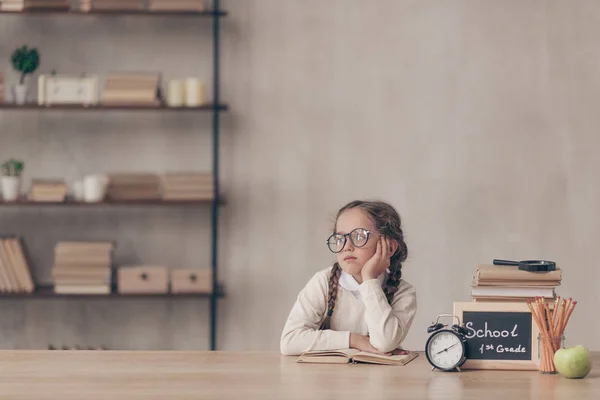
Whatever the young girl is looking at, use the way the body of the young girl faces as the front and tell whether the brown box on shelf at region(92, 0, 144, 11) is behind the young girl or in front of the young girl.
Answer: behind

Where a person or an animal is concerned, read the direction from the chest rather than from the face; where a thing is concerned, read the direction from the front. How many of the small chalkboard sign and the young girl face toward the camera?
2

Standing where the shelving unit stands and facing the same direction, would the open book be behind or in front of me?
in front

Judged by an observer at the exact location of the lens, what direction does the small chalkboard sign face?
facing the viewer

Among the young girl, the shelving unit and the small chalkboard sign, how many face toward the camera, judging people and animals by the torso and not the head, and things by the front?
3

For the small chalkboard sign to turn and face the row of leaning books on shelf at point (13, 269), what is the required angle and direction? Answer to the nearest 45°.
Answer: approximately 135° to its right

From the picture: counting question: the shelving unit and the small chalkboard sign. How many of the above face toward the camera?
2

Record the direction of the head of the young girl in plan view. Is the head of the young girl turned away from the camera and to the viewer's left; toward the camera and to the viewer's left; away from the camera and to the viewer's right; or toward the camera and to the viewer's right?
toward the camera and to the viewer's left
